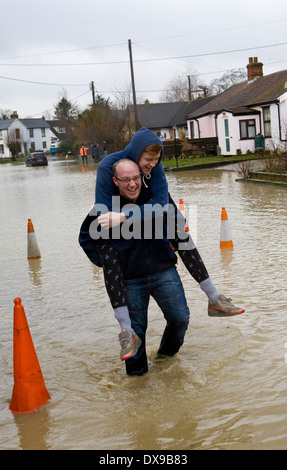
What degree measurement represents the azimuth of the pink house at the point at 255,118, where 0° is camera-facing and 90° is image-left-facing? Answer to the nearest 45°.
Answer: approximately 45°

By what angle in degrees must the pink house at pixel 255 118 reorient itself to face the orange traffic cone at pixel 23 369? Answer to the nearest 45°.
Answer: approximately 45° to its left

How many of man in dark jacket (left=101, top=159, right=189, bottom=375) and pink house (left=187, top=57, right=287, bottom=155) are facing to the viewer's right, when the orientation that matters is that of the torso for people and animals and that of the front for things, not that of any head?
0

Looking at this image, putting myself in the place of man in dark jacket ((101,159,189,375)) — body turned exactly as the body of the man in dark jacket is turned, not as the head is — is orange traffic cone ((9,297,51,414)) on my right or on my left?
on my right

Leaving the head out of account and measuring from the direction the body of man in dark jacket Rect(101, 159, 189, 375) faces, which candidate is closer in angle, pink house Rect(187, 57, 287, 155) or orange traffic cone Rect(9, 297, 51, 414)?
the orange traffic cone

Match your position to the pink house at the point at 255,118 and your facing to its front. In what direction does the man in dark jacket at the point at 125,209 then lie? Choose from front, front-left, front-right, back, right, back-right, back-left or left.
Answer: front-left

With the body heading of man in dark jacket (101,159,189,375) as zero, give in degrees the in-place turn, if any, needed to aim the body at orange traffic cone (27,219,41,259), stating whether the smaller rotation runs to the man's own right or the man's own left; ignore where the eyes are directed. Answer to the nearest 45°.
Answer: approximately 180°

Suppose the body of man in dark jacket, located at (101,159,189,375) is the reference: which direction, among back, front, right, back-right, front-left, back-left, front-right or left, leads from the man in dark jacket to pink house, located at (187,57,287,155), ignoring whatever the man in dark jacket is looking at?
back
